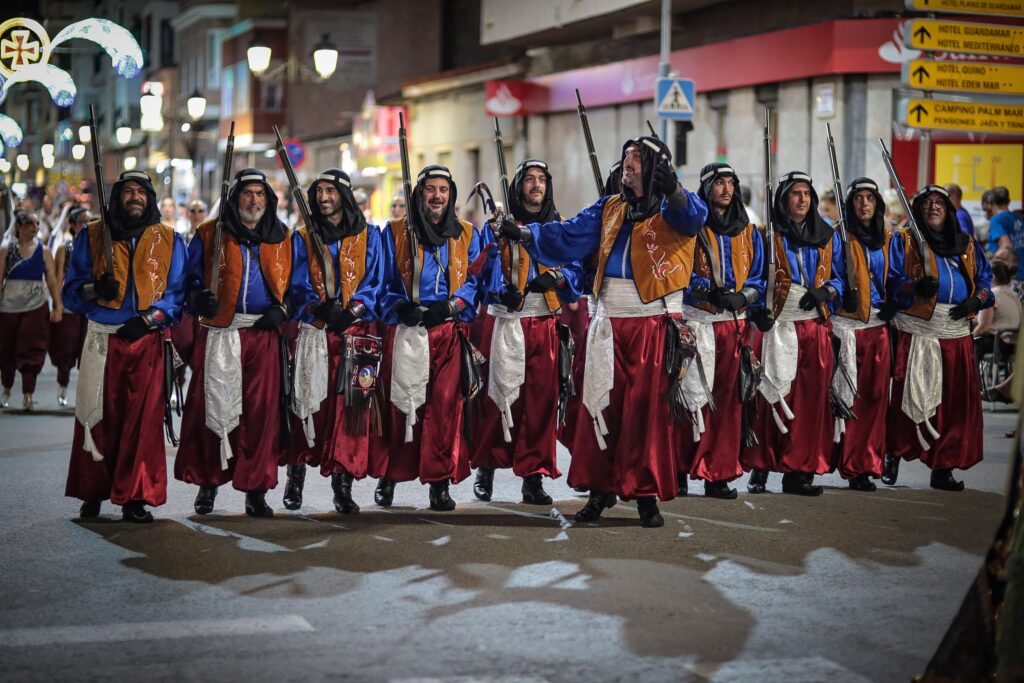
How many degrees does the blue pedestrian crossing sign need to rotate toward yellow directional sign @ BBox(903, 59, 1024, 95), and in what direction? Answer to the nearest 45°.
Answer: approximately 45° to its left

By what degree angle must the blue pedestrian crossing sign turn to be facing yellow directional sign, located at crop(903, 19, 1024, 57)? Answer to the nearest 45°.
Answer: approximately 45° to its left

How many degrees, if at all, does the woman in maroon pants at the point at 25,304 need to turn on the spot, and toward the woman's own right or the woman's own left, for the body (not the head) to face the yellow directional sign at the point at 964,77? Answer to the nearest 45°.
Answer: approximately 90° to the woman's own left

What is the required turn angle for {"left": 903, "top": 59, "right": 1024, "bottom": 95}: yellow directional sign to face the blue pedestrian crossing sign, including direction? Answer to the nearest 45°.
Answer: approximately 135° to its right

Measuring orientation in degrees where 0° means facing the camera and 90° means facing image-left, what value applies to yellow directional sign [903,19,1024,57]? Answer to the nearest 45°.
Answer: approximately 0°

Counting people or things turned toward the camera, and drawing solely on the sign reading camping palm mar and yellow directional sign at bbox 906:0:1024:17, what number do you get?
2
